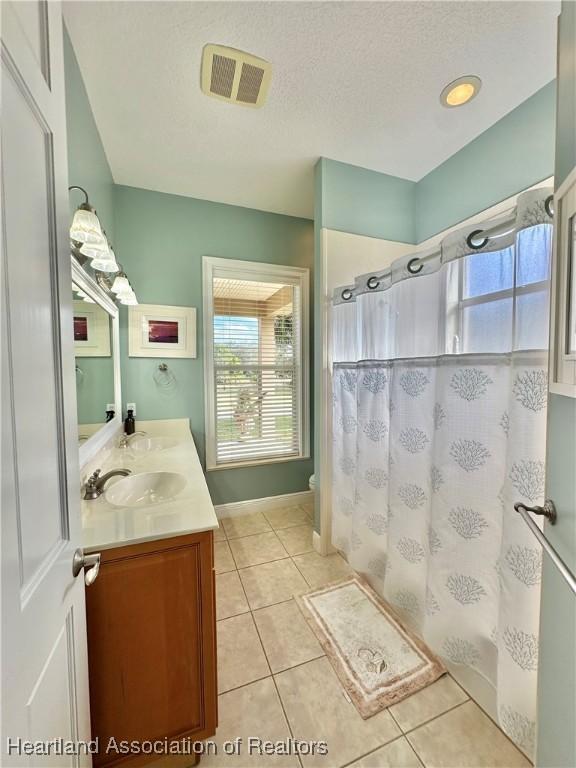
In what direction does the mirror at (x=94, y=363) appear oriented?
to the viewer's right

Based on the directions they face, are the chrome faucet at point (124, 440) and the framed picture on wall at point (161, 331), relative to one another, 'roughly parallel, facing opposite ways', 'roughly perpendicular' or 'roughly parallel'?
roughly perpendicular

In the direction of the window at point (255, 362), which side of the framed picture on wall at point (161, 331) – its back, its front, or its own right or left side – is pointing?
left

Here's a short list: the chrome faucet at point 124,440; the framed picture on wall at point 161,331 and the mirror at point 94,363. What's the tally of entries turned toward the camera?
1

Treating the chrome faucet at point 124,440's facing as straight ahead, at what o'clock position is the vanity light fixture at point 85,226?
The vanity light fixture is roughly at 3 o'clock from the chrome faucet.

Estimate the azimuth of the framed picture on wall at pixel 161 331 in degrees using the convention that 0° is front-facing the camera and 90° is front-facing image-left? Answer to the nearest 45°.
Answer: approximately 0°

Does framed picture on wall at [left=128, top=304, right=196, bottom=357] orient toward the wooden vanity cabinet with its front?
yes

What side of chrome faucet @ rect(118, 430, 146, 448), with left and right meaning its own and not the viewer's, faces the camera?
right

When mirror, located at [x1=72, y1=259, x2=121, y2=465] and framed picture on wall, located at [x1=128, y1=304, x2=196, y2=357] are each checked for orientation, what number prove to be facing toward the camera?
1

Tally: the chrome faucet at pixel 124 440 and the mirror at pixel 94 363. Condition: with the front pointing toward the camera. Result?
0

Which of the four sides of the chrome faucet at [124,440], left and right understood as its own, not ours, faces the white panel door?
right
